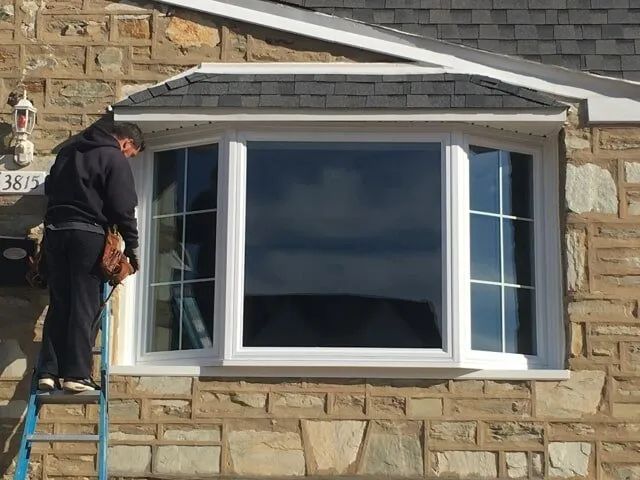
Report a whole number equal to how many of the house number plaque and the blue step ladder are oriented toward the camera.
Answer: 2

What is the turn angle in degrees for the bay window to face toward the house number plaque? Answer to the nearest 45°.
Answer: approximately 90° to its right

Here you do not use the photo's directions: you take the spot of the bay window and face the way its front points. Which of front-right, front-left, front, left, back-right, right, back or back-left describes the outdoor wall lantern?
right

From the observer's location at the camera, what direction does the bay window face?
facing the viewer

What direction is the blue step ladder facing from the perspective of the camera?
toward the camera

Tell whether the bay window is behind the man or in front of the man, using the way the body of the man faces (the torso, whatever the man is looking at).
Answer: in front

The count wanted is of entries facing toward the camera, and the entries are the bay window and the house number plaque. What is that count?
2

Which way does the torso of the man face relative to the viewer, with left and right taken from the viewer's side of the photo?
facing away from the viewer and to the right of the viewer
